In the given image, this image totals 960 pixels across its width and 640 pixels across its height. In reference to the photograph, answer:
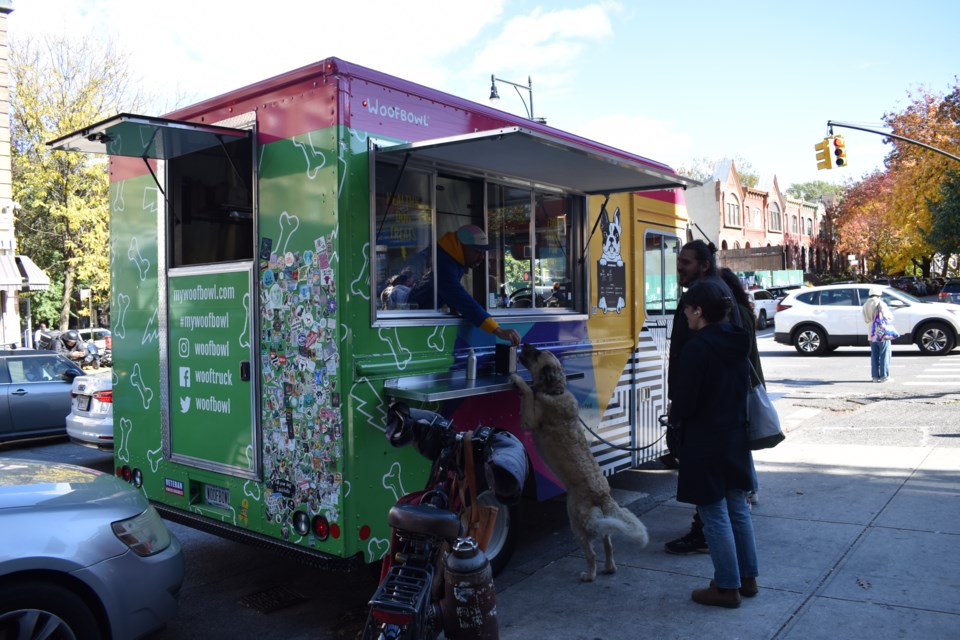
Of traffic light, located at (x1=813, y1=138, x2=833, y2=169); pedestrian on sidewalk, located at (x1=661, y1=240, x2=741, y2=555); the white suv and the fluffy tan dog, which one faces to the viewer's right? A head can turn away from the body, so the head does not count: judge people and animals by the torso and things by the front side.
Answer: the white suv

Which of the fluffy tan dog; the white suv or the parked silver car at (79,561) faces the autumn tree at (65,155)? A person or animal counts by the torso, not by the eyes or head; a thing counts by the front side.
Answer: the fluffy tan dog

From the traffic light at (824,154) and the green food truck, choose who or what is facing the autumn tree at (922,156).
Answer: the green food truck

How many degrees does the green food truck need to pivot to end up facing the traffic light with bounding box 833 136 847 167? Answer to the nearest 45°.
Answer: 0° — it already faces it

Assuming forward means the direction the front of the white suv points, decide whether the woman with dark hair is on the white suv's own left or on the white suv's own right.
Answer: on the white suv's own right

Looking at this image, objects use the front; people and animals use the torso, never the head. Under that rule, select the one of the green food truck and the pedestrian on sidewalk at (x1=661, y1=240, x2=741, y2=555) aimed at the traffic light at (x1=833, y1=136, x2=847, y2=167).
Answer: the green food truck

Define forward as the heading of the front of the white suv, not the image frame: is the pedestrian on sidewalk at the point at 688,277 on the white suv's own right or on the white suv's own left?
on the white suv's own right

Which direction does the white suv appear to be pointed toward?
to the viewer's right

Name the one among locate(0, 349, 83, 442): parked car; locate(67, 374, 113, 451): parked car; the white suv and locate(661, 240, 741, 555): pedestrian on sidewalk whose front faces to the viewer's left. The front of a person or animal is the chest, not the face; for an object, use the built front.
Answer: the pedestrian on sidewalk
